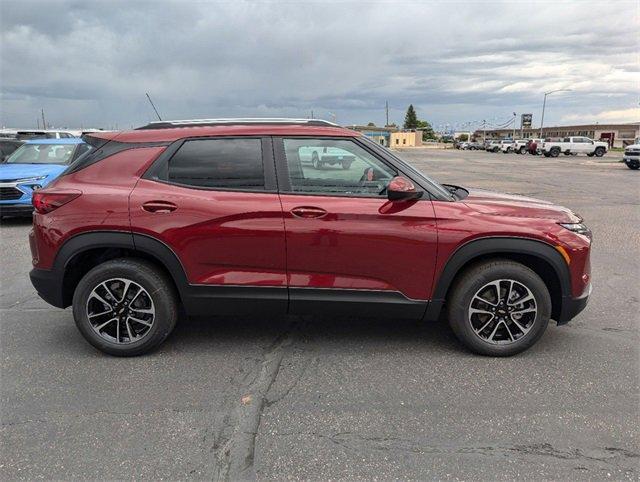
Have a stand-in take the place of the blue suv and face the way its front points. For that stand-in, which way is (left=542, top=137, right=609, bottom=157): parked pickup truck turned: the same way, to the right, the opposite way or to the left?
to the left

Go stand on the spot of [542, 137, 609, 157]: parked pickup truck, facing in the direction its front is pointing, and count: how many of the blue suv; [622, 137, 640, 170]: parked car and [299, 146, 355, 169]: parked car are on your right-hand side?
3

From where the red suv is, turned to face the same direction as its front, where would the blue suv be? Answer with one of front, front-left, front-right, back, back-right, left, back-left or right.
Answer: back-left

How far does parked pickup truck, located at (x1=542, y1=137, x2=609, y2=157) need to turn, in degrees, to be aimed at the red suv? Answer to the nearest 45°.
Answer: approximately 90° to its right

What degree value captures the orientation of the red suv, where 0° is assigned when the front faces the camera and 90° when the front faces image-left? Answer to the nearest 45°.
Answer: approximately 270°

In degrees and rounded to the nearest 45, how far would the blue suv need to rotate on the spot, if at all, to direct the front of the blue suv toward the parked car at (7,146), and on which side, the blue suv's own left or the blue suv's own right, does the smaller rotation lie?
approximately 135° to the blue suv's own right

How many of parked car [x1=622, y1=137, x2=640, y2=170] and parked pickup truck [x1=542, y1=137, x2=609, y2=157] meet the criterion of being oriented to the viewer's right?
1

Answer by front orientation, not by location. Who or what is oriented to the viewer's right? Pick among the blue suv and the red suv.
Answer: the red suv

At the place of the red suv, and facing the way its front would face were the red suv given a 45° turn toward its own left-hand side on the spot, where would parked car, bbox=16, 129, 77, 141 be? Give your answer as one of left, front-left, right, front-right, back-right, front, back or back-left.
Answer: left

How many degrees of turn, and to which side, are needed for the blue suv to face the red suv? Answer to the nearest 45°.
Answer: approximately 45° to its left

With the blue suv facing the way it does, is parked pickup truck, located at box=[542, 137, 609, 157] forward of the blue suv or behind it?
behind

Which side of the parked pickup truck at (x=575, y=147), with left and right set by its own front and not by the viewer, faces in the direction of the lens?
right
